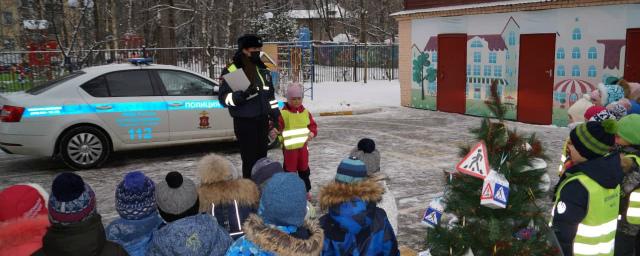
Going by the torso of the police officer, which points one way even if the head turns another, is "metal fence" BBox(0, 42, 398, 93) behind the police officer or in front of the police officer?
behind

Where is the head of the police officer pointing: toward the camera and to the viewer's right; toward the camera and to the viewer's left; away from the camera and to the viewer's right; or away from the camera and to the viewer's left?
toward the camera and to the viewer's right

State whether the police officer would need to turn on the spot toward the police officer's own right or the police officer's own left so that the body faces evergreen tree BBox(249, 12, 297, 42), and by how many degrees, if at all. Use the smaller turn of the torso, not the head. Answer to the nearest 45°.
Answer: approximately 135° to the police officer's own left

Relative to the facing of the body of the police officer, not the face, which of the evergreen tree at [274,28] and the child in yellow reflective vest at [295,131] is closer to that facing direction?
the child in yellow reflective vest

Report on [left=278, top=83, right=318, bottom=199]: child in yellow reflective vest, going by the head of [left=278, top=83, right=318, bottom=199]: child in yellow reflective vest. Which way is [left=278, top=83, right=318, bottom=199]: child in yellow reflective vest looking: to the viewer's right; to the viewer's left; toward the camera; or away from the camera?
toward the camera

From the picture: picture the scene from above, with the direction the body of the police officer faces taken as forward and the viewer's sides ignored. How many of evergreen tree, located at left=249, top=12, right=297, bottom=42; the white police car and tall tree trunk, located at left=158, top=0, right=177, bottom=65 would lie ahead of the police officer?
0

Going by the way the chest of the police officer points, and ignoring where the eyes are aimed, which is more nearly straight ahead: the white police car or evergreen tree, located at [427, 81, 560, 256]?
the evergreen tree
